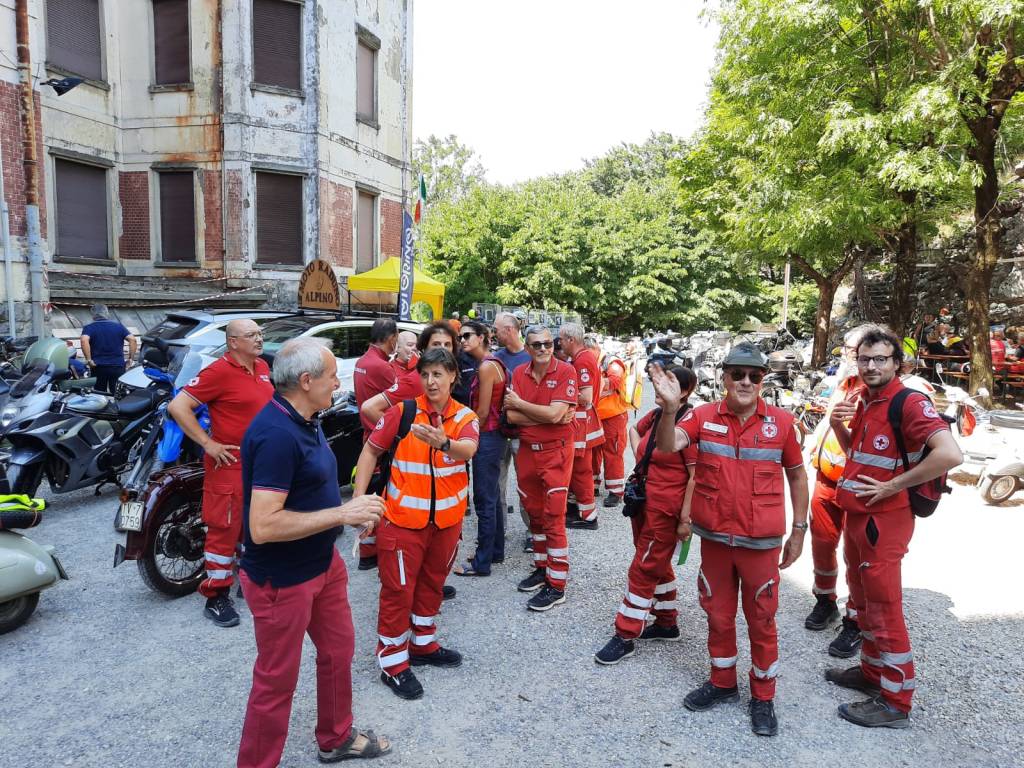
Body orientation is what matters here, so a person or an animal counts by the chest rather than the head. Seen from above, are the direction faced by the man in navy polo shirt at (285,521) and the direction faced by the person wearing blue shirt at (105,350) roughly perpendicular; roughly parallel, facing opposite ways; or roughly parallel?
roughly perpendicular

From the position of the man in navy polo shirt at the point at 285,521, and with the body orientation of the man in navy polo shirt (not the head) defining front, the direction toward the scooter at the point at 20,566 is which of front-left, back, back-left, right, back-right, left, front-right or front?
back-left

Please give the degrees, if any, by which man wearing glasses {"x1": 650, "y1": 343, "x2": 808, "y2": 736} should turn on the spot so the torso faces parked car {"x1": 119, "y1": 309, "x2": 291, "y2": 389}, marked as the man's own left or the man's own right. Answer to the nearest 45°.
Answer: approximately 135° to the man's own right

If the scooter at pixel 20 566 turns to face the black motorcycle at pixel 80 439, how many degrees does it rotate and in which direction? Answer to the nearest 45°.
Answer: approximately 90° to its right

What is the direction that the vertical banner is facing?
toward the camera

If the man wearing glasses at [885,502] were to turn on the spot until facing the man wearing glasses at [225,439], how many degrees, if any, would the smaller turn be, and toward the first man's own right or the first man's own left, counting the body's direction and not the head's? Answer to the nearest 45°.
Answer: approximately 45° to the first man's own right

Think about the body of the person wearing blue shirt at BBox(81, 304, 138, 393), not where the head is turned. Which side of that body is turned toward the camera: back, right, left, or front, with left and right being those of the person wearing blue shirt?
back

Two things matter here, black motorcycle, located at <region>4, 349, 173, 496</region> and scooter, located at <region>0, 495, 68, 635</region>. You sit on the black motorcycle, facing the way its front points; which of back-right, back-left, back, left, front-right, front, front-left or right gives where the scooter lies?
front-left

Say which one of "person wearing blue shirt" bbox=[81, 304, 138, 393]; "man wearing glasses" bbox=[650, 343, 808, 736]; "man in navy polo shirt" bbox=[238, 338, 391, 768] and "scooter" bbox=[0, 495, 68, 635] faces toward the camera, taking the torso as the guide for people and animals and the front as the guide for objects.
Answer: the man wearing glasses

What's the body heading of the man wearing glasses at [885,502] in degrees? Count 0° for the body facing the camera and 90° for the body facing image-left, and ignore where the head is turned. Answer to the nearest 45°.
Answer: approximately 45°

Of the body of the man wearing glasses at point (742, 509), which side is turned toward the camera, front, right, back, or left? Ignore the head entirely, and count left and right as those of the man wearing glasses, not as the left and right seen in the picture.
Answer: front

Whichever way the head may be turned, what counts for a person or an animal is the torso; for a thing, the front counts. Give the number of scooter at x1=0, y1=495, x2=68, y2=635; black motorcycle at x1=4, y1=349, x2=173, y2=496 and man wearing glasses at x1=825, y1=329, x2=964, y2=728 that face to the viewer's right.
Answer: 0

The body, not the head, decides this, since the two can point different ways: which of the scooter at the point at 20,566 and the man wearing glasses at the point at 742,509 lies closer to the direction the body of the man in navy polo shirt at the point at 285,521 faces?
the man wearing glasses

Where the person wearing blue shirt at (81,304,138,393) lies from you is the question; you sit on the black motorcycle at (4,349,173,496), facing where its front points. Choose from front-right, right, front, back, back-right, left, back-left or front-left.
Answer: back-right

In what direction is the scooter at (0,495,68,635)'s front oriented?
to the viewer's left
